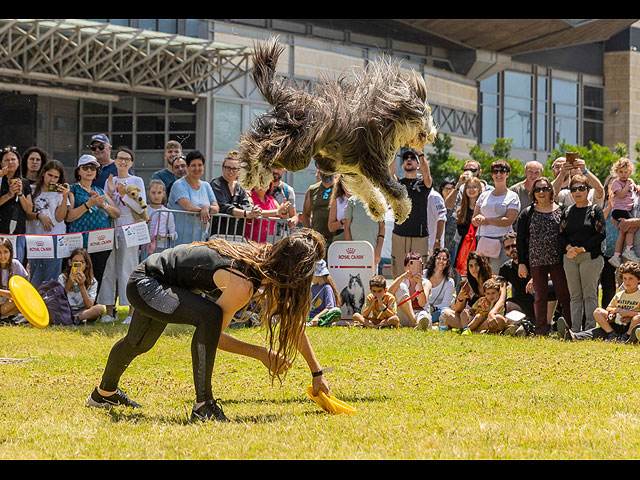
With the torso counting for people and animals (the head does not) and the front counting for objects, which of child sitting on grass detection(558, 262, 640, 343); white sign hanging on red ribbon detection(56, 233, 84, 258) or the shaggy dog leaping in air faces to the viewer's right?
the shaggy dog leaping in air

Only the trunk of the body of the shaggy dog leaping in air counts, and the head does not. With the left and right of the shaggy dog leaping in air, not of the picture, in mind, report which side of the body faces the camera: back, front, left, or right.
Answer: right

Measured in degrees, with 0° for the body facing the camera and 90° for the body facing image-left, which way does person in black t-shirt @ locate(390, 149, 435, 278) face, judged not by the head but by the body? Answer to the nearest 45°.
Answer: approximately 0°

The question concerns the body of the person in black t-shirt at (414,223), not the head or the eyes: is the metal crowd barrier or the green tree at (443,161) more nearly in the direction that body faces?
the metal crowd barrier

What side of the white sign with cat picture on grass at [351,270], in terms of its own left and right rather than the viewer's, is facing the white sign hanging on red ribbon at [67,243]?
right
